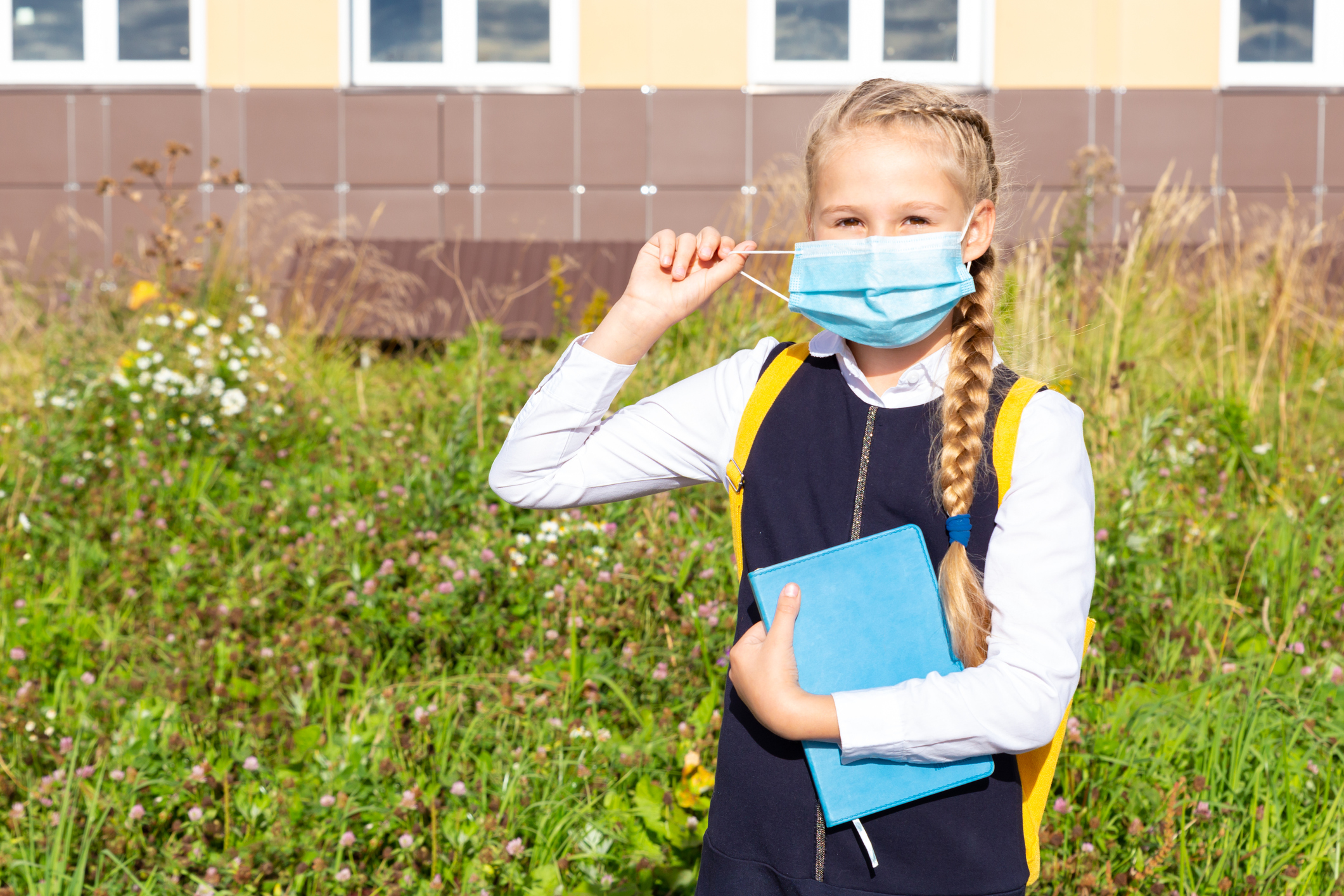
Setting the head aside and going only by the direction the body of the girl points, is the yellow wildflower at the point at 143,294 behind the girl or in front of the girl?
behind

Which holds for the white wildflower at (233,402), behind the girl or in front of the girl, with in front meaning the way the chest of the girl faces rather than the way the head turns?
behind

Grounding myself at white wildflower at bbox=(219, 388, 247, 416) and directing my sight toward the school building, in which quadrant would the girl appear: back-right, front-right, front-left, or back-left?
back-right

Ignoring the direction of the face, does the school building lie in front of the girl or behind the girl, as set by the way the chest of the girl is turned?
behind

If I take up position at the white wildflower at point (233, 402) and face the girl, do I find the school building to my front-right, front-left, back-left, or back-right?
back-left

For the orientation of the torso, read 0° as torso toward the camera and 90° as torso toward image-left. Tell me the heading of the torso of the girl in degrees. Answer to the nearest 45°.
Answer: approximately 0°
